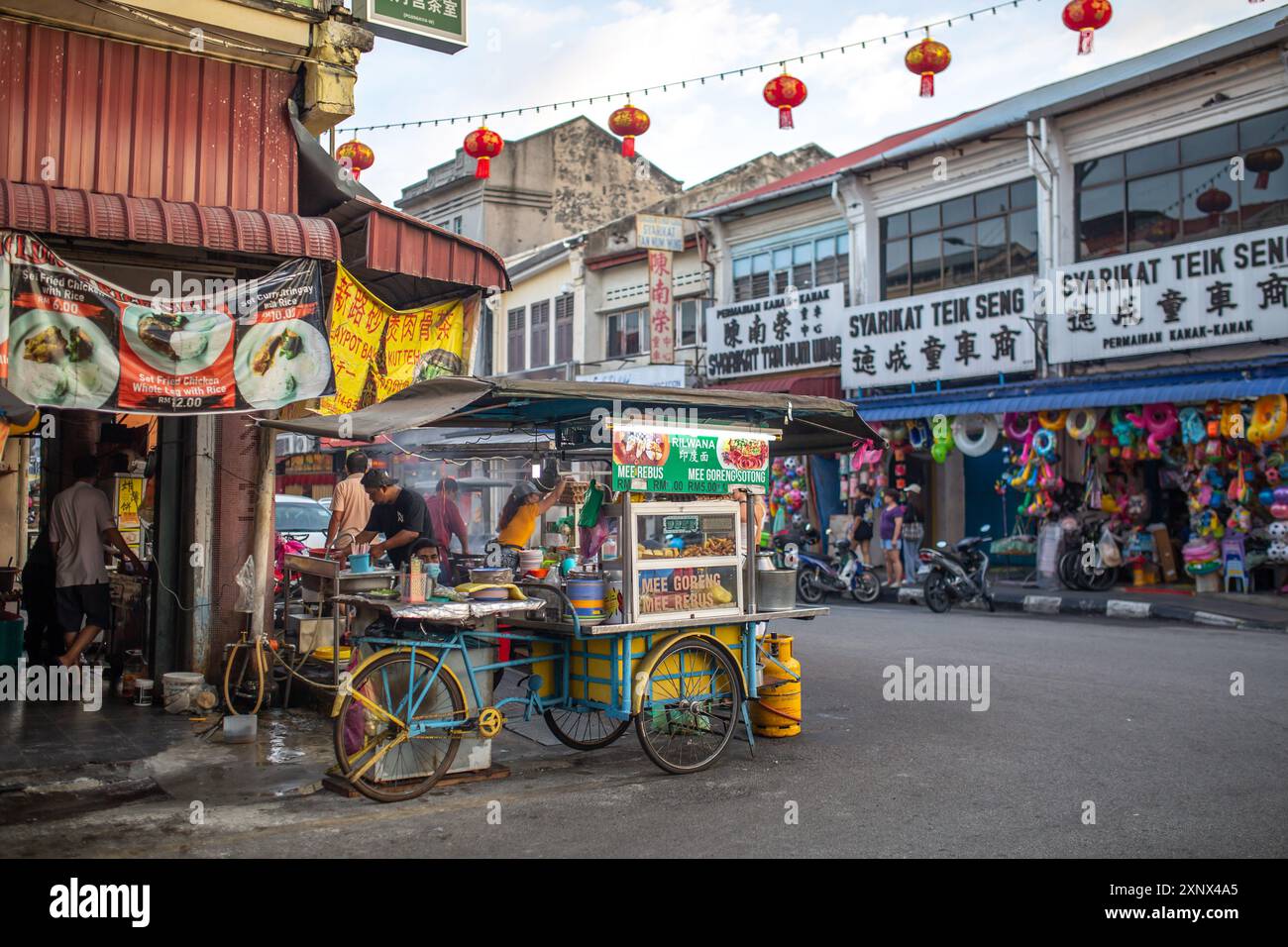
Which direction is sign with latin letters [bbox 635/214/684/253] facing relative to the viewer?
toward the camera

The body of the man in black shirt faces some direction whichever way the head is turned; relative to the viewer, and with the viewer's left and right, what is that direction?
facing the viewer and to the left of the viewer

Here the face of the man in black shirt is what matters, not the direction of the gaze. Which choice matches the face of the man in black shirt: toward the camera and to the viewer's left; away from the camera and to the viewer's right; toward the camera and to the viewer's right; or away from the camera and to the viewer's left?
toward the camera and to the viewer's left

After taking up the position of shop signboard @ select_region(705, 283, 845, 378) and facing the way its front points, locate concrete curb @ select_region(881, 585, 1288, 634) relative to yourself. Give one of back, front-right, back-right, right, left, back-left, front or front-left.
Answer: left

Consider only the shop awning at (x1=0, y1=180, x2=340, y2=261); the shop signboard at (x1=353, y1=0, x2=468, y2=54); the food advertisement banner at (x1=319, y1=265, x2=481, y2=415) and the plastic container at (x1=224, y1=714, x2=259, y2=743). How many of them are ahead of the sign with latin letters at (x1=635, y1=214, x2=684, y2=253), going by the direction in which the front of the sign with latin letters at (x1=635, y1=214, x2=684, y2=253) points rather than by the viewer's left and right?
4

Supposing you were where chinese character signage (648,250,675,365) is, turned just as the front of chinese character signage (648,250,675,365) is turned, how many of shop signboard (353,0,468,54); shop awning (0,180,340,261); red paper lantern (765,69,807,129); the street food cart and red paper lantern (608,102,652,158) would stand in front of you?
5

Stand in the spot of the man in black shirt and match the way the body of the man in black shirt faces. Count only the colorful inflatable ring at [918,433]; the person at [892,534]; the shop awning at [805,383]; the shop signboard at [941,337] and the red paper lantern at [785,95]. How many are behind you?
5

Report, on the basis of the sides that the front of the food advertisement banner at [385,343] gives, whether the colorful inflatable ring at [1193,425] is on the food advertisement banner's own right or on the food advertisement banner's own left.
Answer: on the food advertisement banner's own left

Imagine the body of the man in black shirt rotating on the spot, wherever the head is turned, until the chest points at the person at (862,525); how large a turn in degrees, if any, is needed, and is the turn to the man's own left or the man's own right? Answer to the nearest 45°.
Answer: approximately 180°

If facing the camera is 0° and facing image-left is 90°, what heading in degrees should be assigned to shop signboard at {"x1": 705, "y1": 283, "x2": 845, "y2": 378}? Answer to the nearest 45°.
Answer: approximately 45°

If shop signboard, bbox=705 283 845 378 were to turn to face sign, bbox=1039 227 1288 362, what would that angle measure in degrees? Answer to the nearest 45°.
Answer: approximately 90° to its left

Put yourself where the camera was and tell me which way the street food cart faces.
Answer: facing away from the viewer and to the right of the viewer

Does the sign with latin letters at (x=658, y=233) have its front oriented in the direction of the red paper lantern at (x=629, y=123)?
yes

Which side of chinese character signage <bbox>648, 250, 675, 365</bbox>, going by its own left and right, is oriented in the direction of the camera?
front
